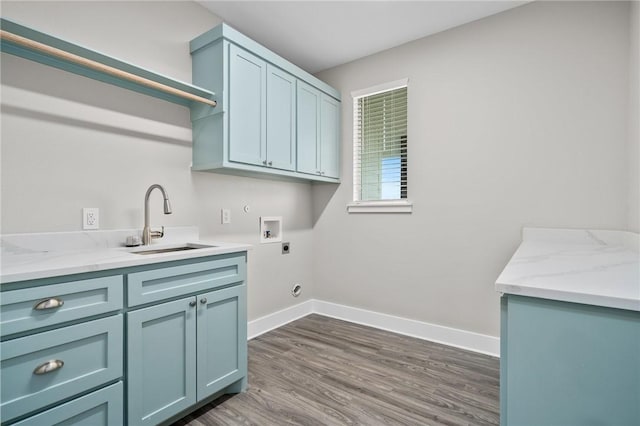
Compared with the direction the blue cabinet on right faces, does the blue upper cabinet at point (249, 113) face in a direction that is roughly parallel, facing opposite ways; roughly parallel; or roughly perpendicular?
roughly parallel, facing opposite ways

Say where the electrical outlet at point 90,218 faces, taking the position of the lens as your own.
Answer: facing the viewer

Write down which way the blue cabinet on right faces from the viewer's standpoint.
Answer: facing to the left of the viewer

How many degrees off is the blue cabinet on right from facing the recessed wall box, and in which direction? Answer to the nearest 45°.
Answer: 0° — it already faces it

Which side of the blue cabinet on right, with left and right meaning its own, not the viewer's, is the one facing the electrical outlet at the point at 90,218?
front

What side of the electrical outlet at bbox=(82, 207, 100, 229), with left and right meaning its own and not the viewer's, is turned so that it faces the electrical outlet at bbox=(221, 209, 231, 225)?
left

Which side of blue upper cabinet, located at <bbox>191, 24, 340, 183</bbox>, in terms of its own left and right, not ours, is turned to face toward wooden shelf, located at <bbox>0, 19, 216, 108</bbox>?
right

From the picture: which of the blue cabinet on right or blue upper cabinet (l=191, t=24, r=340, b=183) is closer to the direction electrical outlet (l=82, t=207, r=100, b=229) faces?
the blue cabinet on right

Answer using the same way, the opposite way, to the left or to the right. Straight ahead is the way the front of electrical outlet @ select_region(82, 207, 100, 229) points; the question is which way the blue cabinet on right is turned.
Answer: the opposite way

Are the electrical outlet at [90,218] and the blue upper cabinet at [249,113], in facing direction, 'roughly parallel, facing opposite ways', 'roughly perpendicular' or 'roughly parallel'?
roughly parallel

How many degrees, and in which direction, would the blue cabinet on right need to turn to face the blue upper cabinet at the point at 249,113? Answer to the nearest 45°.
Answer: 0° — it already faces it

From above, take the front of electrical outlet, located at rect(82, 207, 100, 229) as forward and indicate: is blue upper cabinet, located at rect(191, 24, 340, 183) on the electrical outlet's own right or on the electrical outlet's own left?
on the electrical outlet's own left

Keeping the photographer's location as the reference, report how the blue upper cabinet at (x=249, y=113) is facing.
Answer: facing the viewer and to the right of the viewer
